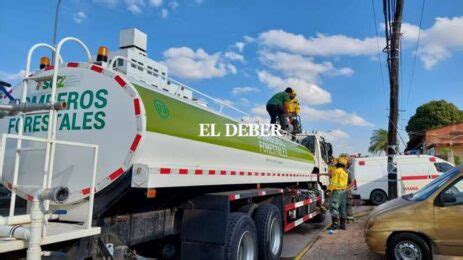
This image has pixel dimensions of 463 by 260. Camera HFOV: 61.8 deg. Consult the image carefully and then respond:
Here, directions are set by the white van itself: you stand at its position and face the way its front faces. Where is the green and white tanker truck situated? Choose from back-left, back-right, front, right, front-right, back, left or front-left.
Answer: right

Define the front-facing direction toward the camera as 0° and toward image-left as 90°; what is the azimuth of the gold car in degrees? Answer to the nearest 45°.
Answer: approximately 90°

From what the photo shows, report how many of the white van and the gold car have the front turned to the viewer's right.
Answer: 1

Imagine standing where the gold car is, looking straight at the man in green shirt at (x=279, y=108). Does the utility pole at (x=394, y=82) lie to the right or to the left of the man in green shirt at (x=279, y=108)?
right

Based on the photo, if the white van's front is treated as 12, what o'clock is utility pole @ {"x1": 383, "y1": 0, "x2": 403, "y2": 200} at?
The utility pole is roughly at 3 o'clock from the white van.

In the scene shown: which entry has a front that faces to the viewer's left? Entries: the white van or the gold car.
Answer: the gold car

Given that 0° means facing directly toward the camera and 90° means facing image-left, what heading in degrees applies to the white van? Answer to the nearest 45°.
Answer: approximately 270°

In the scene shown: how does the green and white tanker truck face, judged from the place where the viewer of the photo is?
facing away from the viewer and to the right of the viewer

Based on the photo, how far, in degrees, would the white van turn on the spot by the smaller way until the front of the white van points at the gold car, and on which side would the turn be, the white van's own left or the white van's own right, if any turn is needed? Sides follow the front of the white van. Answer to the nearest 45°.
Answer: approximately 90° to the white van's own right

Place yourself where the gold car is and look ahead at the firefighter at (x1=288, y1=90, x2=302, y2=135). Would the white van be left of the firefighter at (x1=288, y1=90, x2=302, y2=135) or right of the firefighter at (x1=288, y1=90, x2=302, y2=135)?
right

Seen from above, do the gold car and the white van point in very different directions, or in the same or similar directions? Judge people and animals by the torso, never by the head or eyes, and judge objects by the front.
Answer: very different directions

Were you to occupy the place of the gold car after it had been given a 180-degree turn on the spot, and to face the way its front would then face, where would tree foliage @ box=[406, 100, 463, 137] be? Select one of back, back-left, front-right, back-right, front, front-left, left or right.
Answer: left

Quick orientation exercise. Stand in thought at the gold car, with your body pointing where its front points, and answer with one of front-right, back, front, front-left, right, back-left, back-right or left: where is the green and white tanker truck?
front-left
